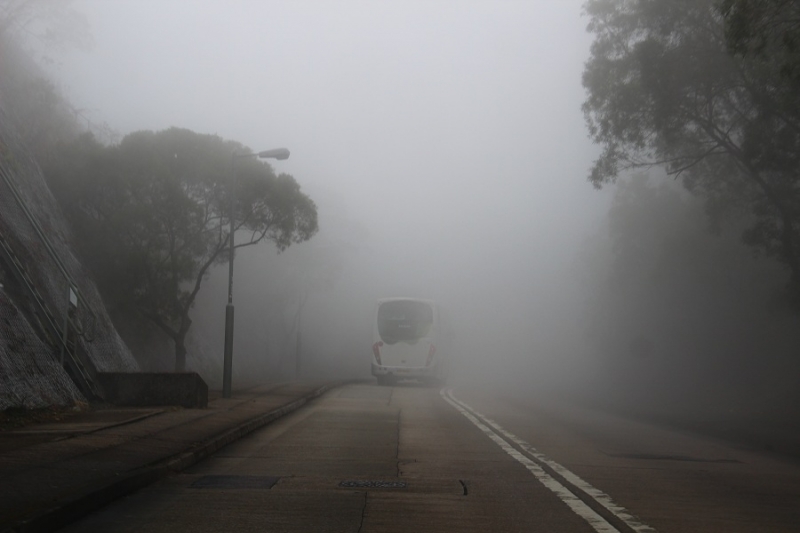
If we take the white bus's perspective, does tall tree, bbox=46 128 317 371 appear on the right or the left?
on its left

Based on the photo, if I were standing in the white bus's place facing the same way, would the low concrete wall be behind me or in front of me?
behind

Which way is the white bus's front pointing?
away from the camera

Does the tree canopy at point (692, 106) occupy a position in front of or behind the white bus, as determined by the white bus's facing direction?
behind
